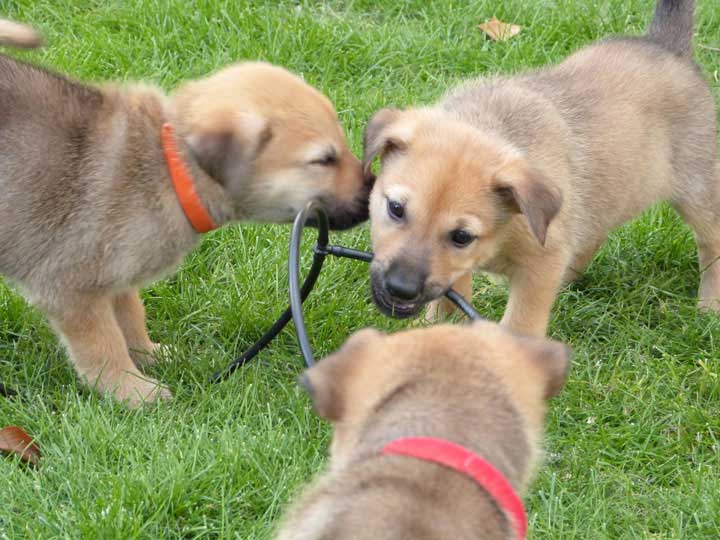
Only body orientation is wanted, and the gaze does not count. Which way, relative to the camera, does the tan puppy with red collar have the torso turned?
away from the camera

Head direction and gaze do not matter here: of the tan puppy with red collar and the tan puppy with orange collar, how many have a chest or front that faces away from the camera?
1

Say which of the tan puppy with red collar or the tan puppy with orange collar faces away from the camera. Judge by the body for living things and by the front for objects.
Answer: the tan puppy with red collar

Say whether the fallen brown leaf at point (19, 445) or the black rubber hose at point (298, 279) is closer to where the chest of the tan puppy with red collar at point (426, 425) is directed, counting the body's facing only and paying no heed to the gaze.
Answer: the black rubber hose

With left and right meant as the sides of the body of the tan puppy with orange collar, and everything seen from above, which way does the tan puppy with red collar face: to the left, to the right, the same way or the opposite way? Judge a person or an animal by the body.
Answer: to the left

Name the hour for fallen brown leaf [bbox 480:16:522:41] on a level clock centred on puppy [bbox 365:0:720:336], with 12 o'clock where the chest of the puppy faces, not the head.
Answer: The fallen brown leaf is roughly at 4 o'clock from the puppy.

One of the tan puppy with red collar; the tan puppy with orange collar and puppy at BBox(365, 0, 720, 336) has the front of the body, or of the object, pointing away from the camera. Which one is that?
the tan puppy with red collar

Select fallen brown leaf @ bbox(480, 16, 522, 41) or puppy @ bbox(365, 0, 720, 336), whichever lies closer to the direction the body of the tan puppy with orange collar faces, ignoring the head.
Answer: the puppy

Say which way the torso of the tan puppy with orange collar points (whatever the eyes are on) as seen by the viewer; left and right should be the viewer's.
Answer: facing to the right of the viewer

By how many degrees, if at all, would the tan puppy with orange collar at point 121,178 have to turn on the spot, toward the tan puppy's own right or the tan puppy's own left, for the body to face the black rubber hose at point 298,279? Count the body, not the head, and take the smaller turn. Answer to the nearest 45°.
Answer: approximately 45° to the tan puppy's own right

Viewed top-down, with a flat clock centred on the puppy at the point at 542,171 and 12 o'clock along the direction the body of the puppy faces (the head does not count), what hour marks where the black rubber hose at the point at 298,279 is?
The black rubber hose is roughly at 12 o'clock from the puppy.

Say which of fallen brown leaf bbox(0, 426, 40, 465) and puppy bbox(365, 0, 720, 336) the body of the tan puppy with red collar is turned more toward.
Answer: the puppy

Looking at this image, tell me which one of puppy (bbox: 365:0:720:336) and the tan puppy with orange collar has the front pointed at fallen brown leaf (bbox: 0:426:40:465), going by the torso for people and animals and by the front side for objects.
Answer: the puppy

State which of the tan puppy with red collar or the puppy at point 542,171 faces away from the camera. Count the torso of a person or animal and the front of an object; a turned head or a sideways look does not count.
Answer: the tan puppy with red collar

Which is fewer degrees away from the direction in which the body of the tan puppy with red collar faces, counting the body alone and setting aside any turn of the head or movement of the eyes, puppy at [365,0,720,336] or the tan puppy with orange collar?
the puppy
